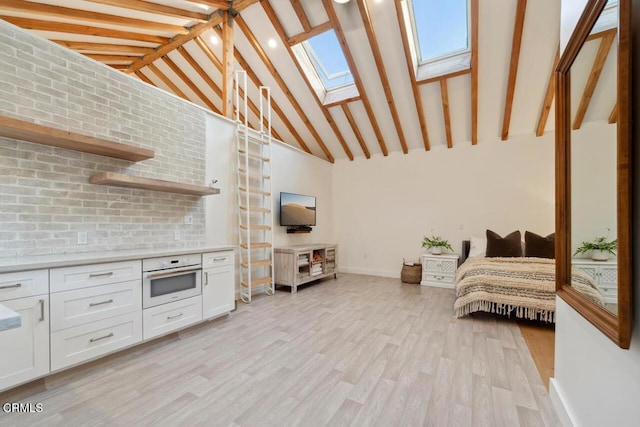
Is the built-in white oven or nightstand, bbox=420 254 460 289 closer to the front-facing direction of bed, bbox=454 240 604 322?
the built-in white oven

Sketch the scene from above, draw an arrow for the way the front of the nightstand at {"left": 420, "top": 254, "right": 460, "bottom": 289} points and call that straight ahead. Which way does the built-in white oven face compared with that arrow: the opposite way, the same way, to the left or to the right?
to the left

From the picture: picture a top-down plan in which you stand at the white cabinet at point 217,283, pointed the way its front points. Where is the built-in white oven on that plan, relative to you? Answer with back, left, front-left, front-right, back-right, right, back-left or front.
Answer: right

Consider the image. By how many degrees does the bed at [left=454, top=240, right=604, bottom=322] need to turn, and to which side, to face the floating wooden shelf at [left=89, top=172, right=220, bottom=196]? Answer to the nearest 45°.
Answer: approximately 45° to its right

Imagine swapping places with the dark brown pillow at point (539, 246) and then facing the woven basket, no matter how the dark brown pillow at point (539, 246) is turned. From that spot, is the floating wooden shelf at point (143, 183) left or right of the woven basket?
left

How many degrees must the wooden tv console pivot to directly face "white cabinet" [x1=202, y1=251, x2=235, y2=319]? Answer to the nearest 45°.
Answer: approximately 90° to its right

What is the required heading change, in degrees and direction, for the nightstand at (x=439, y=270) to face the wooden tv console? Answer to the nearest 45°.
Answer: approximately 45° to its right

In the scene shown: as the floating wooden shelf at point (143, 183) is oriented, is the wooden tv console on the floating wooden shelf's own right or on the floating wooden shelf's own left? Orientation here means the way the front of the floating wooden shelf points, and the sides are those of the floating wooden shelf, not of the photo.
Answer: on the floating wooden shelf's own left

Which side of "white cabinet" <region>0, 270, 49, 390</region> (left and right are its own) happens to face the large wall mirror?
front

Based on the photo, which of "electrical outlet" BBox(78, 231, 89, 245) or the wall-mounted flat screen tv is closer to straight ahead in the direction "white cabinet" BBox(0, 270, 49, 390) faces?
the wall-mounted flat screen tv

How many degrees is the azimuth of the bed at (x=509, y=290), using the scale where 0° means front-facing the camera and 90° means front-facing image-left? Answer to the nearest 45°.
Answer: approximately 0°

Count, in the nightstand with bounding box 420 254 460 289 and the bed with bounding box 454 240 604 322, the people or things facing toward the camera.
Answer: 2

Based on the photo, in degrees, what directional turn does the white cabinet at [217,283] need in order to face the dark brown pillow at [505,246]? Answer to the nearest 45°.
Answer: approximately 45° to its left

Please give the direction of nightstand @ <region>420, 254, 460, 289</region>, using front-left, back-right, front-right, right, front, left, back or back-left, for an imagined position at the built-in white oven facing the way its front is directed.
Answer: front-left

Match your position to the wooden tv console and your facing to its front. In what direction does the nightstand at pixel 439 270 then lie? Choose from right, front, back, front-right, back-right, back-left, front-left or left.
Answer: front-left
